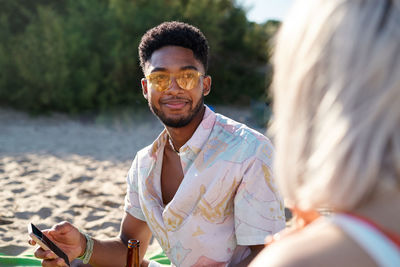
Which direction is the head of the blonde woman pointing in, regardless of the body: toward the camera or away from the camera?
away from the camera

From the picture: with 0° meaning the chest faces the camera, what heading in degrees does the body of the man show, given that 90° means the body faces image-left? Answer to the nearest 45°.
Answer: approximately 45°
